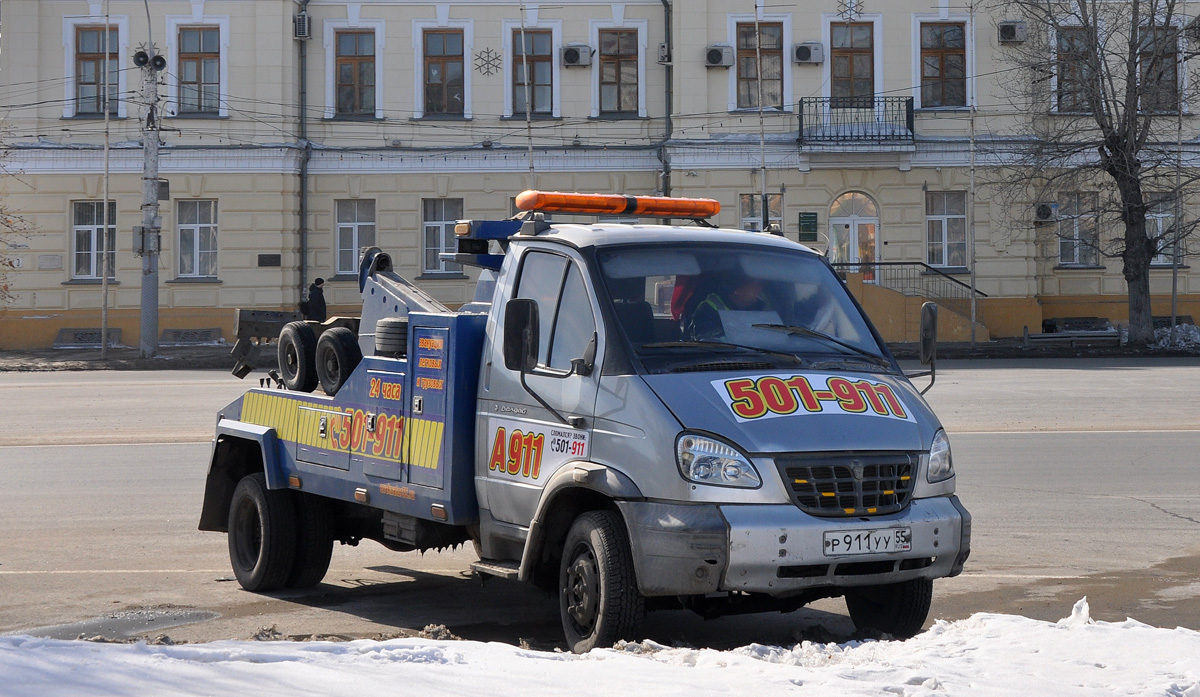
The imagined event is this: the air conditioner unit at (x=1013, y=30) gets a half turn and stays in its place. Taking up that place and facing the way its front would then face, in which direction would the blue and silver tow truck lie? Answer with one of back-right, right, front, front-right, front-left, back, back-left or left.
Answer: back

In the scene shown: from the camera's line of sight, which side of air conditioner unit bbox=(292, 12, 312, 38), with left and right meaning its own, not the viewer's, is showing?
front

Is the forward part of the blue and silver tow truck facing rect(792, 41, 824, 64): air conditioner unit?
no

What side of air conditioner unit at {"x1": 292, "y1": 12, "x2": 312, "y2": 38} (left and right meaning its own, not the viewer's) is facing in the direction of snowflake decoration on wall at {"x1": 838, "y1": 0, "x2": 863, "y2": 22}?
left

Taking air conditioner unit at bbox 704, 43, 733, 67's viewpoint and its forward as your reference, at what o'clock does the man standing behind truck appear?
The man standing behind truck is roughly at 2 o'clock from the air conditioner unit.

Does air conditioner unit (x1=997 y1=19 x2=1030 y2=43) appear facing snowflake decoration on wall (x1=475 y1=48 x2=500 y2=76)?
no

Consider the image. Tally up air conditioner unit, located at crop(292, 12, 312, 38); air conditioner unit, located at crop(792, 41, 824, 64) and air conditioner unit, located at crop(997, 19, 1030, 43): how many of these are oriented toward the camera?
3

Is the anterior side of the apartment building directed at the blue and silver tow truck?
yes

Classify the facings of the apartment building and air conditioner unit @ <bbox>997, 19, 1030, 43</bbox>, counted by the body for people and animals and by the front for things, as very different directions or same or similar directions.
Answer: same or similar directions

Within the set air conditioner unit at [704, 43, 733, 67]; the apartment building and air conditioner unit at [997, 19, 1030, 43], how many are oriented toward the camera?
3

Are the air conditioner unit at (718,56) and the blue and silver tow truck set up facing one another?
no

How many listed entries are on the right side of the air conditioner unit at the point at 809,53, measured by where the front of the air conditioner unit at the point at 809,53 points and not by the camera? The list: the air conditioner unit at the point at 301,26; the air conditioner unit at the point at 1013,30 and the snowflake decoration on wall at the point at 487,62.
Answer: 2

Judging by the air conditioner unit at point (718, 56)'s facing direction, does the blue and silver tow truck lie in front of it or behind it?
in front

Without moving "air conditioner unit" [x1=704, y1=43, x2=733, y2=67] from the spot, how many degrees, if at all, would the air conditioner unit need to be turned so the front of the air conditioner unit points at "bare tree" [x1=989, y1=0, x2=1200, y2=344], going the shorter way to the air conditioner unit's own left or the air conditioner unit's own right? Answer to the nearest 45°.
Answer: approximately 90° to the air conditioner unit's own left

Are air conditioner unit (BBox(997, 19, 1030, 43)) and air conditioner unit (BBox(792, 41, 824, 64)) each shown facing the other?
no

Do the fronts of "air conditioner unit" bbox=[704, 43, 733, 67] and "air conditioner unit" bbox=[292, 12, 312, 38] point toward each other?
no

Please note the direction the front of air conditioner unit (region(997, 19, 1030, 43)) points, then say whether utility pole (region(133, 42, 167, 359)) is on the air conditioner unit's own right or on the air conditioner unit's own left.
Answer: on the air conditioner unit's own right

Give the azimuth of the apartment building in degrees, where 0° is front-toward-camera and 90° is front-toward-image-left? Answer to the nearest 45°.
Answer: approximately 0°

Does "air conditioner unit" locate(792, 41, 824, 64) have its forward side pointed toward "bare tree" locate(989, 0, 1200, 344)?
no

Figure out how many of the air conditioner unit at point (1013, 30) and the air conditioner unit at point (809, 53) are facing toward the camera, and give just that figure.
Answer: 2
